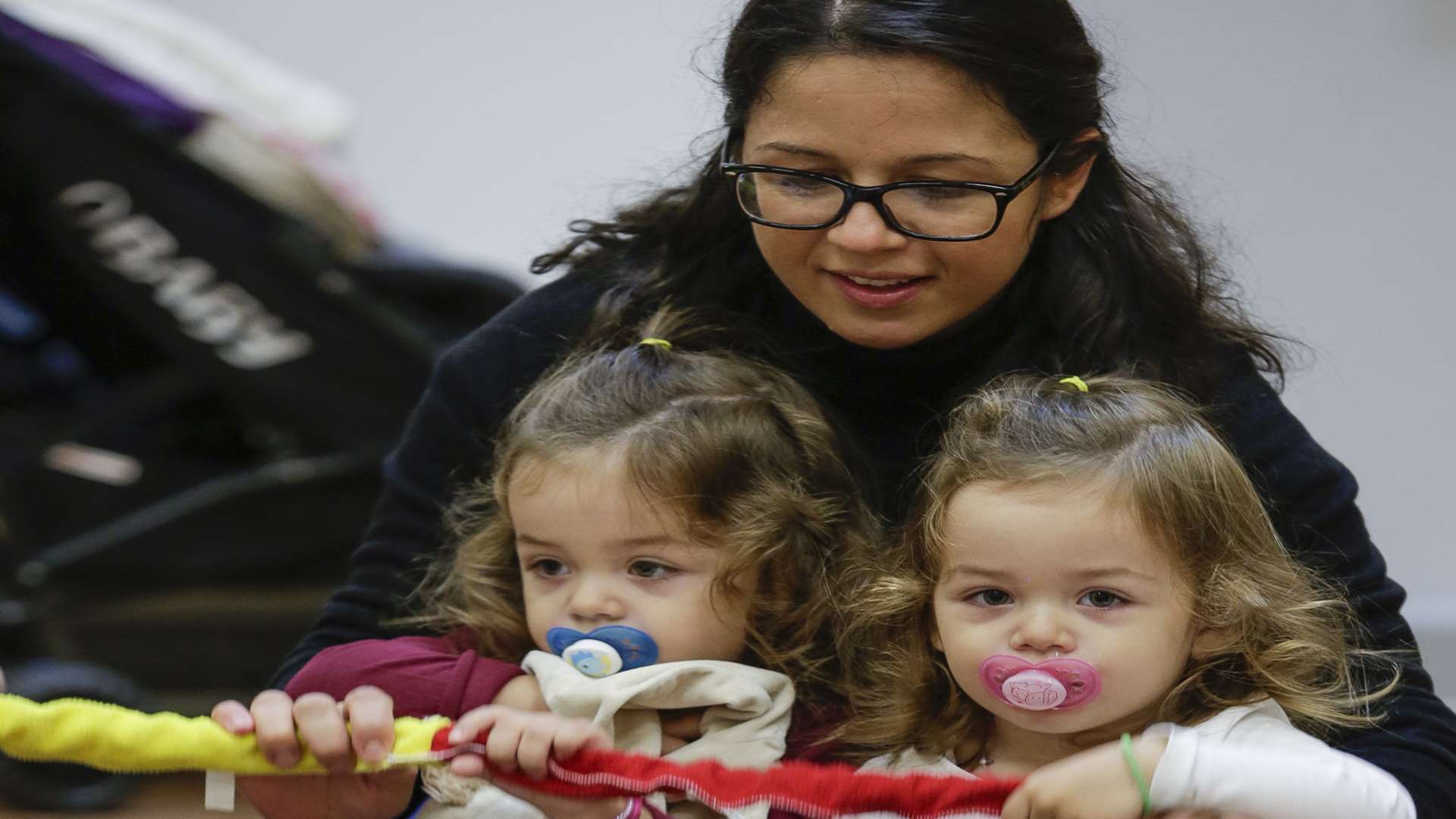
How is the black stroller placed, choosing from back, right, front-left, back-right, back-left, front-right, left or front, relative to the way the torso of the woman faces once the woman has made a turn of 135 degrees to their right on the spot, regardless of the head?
front

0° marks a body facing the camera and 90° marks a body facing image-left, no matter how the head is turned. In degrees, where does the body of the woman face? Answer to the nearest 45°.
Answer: approximately 0°
